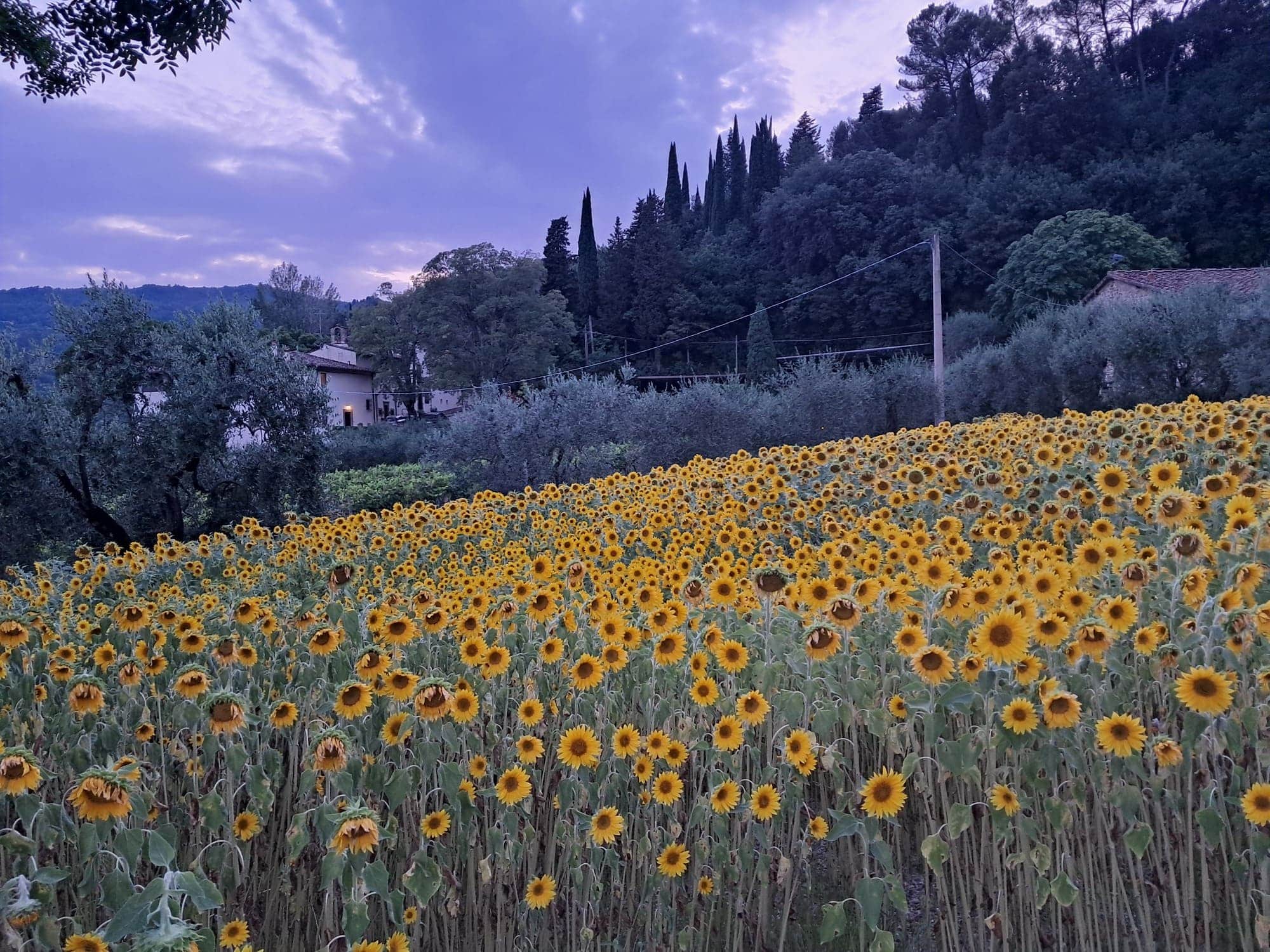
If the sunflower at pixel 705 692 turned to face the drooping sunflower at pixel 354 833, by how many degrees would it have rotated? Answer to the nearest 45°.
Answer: approximately 45° to its right

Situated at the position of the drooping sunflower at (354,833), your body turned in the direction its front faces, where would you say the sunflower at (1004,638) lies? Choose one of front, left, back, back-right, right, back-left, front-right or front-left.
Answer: left

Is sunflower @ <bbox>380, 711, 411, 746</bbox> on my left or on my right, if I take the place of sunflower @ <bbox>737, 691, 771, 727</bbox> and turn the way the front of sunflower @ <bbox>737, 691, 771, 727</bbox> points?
on my right

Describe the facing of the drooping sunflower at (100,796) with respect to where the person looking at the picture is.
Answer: facing the viewer

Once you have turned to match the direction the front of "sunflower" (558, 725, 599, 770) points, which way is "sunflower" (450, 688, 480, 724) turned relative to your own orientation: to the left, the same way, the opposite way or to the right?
the same way

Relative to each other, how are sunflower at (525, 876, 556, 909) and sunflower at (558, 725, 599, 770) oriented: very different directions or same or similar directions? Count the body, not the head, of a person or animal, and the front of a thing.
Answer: same or similar directions

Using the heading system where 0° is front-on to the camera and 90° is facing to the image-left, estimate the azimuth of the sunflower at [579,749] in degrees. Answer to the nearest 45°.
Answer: approximately 0°

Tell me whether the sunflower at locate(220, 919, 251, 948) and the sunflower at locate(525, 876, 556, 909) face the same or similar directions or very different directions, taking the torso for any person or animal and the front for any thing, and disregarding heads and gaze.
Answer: same or similar directions

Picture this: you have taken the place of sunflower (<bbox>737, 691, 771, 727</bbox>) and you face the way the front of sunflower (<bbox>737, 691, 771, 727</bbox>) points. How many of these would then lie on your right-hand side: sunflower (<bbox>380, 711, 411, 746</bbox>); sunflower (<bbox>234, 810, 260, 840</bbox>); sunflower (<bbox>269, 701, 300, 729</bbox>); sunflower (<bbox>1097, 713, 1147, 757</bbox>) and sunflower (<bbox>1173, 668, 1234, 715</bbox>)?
3

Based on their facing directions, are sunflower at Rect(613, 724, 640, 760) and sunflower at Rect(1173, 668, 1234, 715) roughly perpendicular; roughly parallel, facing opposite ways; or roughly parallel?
roughly parallel

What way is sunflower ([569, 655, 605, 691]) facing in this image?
toward the camera

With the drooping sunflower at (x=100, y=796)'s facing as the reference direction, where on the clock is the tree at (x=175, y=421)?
The tree is roughly at 6 o'clock from the drooping sunflower.

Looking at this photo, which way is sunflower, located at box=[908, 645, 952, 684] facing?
toward the camera

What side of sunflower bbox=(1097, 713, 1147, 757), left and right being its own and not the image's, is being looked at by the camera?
front

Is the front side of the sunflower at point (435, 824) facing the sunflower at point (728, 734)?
no
